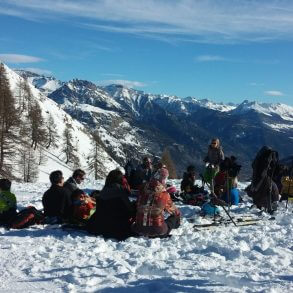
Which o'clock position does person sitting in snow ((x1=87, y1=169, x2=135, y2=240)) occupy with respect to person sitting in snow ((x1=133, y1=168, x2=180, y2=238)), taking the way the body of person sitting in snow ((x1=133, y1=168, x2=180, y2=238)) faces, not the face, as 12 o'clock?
person sitting in snow ((x1=87, y1=169, x2=135, y2=240)) is roughly at 8 o'clock from person sitting in snow ((x1=133, y1=168, x2=180, y2=238)).

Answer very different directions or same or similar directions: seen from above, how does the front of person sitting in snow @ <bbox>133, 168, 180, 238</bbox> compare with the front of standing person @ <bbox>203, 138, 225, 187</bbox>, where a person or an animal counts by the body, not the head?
very different directions

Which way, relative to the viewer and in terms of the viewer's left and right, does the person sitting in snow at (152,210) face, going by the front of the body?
facing away from the viewer and to the right of the viewer

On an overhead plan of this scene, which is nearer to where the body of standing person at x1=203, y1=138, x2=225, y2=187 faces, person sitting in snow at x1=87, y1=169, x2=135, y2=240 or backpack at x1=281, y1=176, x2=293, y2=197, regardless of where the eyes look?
the person sitting in snow

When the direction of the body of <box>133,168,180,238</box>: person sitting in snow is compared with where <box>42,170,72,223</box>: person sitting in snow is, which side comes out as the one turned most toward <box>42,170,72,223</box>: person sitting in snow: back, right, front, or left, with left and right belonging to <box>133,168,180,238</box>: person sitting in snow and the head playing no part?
left

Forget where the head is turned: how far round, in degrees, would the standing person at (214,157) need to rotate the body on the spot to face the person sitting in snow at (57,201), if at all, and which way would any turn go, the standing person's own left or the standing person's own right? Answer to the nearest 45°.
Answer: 0° — they already face them

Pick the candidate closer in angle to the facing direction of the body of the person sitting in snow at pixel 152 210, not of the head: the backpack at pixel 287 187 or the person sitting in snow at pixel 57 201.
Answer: the backpack
